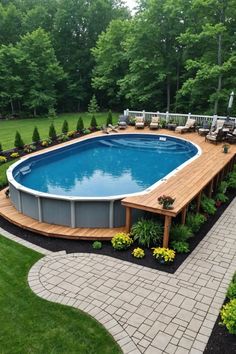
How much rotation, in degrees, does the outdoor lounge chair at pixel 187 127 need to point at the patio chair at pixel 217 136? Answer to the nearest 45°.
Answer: approximately 90° to its left

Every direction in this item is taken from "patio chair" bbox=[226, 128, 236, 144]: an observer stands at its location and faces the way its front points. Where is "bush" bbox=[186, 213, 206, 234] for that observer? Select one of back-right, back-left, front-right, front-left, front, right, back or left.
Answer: front-left

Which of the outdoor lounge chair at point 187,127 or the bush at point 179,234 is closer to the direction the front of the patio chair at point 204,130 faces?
the bush

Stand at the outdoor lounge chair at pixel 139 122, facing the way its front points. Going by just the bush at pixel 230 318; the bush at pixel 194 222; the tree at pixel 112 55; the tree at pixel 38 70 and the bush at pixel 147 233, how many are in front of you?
3

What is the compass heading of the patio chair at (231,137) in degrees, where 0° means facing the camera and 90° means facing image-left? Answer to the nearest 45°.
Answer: approximately 45°

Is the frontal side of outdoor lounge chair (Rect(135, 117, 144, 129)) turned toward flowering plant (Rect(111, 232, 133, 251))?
yes
